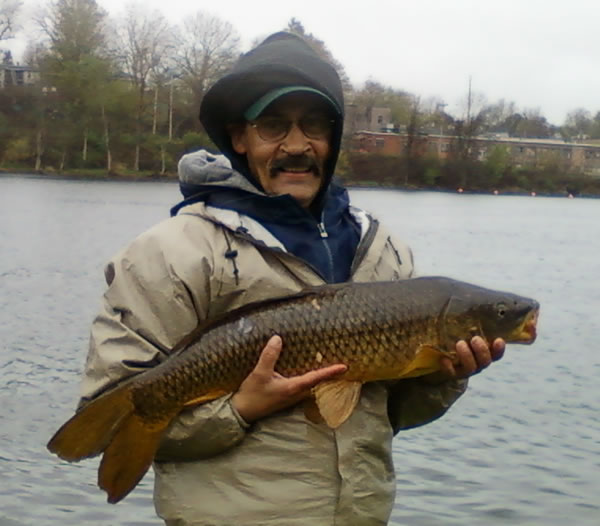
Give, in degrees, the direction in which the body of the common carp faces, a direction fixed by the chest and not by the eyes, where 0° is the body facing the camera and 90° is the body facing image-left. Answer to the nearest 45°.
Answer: approximately 270°

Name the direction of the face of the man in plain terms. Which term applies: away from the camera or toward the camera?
toward the camera
